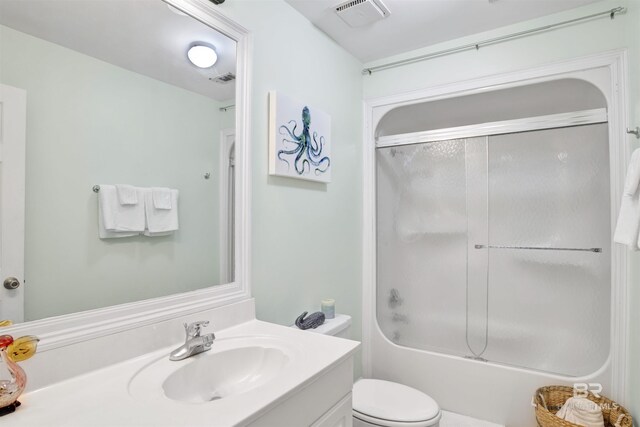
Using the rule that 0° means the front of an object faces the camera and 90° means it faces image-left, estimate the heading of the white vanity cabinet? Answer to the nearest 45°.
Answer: approximately 315°

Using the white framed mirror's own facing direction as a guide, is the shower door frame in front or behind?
in front

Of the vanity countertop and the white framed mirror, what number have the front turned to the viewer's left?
0

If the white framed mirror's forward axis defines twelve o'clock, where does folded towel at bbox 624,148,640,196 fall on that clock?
The folded towel is roughly at 11 o'clock from the white framed mirror.

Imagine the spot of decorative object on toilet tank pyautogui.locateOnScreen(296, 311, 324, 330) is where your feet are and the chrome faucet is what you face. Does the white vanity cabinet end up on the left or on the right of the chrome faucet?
left
